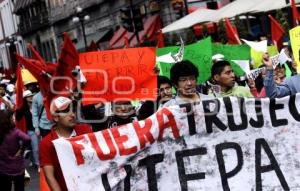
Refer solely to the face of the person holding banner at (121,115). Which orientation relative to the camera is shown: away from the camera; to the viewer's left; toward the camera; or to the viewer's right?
toward the camera

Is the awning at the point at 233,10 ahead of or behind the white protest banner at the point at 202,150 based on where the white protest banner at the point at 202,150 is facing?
behind

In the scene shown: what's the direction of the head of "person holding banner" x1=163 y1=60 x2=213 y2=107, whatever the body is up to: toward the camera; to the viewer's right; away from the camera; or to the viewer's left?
toward the camera

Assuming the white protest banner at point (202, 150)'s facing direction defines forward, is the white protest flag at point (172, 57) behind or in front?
behind

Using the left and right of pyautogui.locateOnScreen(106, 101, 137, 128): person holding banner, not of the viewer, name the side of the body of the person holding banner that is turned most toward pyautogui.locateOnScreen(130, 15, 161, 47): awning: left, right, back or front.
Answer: back

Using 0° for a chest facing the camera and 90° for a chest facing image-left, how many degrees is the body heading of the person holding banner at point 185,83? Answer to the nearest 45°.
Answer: approximately 0°

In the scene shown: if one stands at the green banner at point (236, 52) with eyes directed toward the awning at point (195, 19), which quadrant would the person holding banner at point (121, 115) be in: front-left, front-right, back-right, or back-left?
back-left

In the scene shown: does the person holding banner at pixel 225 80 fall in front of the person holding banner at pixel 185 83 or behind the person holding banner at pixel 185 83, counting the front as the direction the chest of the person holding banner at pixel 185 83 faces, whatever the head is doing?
behind

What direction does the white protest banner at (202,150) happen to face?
toward the camera

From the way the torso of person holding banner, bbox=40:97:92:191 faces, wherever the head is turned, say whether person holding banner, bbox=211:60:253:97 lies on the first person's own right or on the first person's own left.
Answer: on the first person's own left

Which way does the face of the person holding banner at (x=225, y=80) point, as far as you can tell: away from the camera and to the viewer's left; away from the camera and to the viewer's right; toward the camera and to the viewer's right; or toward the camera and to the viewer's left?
toward the camera and to the viewer's right
